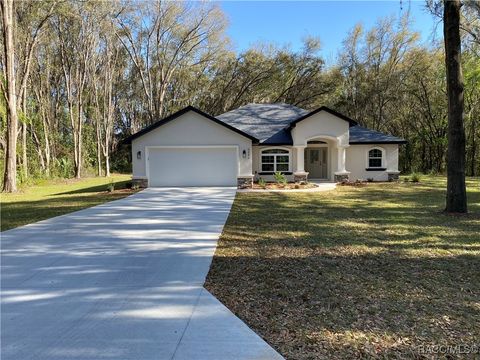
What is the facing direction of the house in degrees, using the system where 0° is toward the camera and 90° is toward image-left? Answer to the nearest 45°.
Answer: approximately 0°
